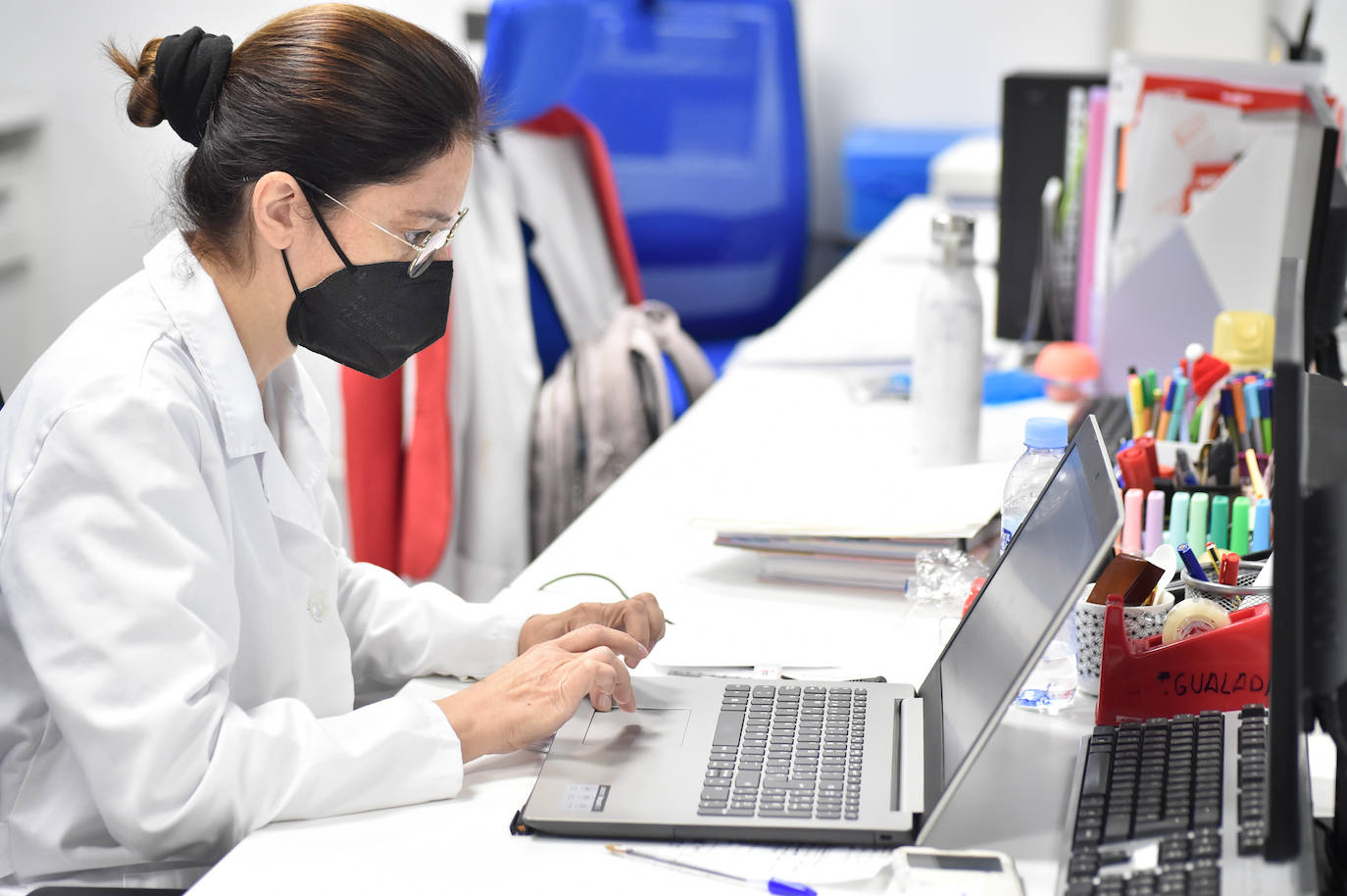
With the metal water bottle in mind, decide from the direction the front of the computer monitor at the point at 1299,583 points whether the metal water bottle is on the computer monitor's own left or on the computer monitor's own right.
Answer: on the computer monitor's own right

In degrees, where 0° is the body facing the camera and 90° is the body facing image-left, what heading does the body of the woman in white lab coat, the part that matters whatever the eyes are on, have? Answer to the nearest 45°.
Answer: approximately 270°

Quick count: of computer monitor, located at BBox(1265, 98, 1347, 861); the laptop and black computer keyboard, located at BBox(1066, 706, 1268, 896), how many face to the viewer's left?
3

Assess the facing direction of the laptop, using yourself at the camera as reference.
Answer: facing to the left of the viewer

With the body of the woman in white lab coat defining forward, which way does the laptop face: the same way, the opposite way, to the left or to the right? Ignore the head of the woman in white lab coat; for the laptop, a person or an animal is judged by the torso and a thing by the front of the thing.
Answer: the opposite way

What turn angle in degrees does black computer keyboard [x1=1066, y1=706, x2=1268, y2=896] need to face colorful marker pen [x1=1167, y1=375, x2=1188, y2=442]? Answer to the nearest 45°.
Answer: approximately 90° to its right

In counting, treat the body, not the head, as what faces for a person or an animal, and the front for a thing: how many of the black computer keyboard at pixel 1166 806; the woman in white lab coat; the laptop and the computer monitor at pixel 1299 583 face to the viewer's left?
3

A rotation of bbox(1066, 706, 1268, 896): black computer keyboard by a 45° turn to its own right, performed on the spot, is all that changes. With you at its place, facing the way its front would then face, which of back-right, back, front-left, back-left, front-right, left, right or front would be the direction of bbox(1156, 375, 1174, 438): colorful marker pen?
front-right

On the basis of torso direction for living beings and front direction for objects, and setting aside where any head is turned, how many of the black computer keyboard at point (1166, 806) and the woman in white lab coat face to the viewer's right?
1

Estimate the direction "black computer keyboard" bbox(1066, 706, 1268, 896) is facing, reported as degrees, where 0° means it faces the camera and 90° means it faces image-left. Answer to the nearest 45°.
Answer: approximately 90°

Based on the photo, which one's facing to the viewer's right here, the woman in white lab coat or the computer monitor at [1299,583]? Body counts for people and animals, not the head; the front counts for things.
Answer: the woman in white lab coat

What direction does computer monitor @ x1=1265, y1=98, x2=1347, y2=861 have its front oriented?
to the viewer's left

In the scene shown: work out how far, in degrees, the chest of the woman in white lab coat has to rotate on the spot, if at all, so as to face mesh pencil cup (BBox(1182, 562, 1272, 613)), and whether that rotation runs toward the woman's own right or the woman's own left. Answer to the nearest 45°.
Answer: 0° — they already face it

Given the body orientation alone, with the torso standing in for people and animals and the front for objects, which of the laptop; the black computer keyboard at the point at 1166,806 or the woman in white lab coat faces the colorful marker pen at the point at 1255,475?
the woman in white lab coat
